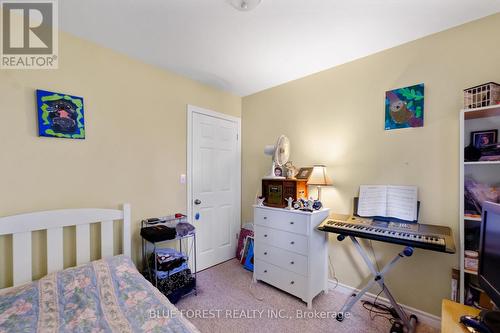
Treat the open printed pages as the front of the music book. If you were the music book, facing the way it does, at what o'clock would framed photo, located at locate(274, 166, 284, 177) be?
The framed photo is roughly at 3 o'clock from the music book.

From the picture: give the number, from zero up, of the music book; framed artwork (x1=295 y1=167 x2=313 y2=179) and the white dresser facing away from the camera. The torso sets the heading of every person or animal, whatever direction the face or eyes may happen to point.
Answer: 0

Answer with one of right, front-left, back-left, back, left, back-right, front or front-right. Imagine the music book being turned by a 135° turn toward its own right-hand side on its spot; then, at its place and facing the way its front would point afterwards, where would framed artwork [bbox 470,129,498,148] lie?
back-right

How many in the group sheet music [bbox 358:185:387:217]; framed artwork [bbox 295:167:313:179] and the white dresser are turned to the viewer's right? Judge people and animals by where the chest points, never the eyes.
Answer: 0

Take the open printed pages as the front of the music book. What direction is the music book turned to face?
toward the camera

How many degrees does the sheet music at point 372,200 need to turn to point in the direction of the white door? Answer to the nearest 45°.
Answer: approximately 90° to its right

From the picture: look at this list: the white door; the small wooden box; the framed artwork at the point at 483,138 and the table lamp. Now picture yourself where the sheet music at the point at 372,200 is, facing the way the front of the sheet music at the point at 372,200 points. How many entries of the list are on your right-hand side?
3

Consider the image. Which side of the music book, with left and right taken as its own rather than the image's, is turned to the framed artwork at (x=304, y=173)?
right

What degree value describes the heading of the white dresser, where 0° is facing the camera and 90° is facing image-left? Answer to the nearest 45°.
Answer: approximately 45°

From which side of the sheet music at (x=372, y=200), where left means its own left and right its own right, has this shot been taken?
front

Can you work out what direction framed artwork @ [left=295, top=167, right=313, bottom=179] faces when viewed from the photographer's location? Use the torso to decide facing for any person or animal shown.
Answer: facing the viewer and to the left of the viewer
